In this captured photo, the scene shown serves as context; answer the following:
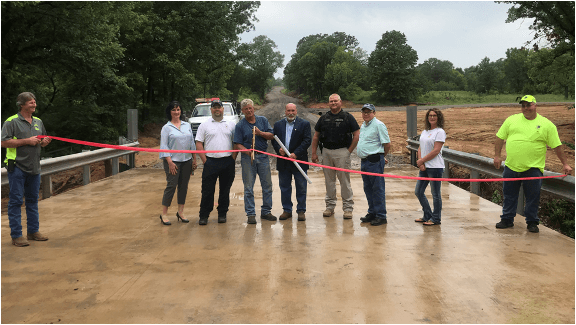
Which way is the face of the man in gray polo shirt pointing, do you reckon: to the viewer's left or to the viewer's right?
to the viewer's right

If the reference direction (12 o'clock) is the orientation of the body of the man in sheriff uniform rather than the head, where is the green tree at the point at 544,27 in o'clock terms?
The green tree is roughly at 7 o'clock from the man in sheriff uniform.

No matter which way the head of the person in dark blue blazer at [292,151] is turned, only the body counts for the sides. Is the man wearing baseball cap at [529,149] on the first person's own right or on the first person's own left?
on the first person's own left

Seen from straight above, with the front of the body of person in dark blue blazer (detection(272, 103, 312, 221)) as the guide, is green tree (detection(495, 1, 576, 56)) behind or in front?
behind

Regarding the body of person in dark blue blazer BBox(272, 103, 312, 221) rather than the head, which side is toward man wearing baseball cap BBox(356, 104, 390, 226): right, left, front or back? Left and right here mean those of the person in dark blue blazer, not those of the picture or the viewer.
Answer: left

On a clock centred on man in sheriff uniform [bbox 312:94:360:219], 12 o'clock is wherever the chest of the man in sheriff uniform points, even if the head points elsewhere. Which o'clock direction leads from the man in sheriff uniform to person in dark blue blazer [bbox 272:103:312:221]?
The person in dark blue blazer is roughly at 3 o'clock from the man in sheriff uniform.

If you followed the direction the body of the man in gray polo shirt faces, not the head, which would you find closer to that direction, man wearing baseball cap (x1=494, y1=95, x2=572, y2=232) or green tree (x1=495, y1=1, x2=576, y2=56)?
the man wearing baseball cap

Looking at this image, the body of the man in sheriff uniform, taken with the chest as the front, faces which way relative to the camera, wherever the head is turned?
toward the camera

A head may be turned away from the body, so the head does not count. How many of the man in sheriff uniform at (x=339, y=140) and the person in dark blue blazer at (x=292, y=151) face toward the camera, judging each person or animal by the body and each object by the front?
2

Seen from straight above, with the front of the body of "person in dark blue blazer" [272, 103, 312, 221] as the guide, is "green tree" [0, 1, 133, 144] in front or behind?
behind

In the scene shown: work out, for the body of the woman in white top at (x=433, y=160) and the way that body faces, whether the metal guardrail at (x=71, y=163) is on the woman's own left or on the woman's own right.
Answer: on the woman's own right
